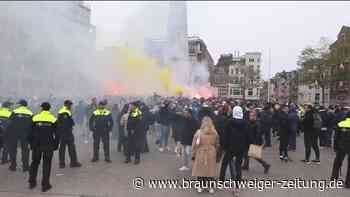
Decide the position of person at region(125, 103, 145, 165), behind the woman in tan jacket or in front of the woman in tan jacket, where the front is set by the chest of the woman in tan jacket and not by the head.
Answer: in front

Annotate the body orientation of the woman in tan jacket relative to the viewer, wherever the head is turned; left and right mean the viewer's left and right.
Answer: facing away from the viewer

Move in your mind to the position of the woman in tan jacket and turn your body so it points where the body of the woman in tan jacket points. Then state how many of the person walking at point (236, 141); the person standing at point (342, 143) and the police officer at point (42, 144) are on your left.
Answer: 1

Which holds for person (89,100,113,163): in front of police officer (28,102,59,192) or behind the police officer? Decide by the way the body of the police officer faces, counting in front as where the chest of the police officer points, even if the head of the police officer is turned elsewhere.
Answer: in front

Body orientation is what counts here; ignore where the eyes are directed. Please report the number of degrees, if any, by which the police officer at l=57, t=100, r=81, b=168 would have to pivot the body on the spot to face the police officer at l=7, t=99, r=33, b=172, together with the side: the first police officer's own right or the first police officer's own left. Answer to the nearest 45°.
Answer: approximately 135° to the first police officer's own left

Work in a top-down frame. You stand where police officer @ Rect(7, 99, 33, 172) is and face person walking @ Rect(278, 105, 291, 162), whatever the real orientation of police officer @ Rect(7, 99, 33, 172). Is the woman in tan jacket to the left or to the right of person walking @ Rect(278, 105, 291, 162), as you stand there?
right

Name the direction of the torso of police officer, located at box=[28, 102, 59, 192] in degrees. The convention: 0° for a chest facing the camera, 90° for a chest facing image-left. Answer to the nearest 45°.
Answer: approximately 180°

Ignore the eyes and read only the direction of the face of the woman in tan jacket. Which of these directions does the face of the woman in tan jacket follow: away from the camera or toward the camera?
away from the camera

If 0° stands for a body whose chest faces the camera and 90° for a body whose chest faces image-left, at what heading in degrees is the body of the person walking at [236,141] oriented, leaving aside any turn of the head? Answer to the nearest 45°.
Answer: approximately 180°

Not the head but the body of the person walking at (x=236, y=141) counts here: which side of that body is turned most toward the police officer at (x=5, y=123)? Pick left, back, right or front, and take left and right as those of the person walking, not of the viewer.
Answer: left

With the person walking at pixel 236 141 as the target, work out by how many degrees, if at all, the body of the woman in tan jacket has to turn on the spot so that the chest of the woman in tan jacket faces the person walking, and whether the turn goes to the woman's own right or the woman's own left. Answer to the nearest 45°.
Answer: approximately 45° to the woman's own right
